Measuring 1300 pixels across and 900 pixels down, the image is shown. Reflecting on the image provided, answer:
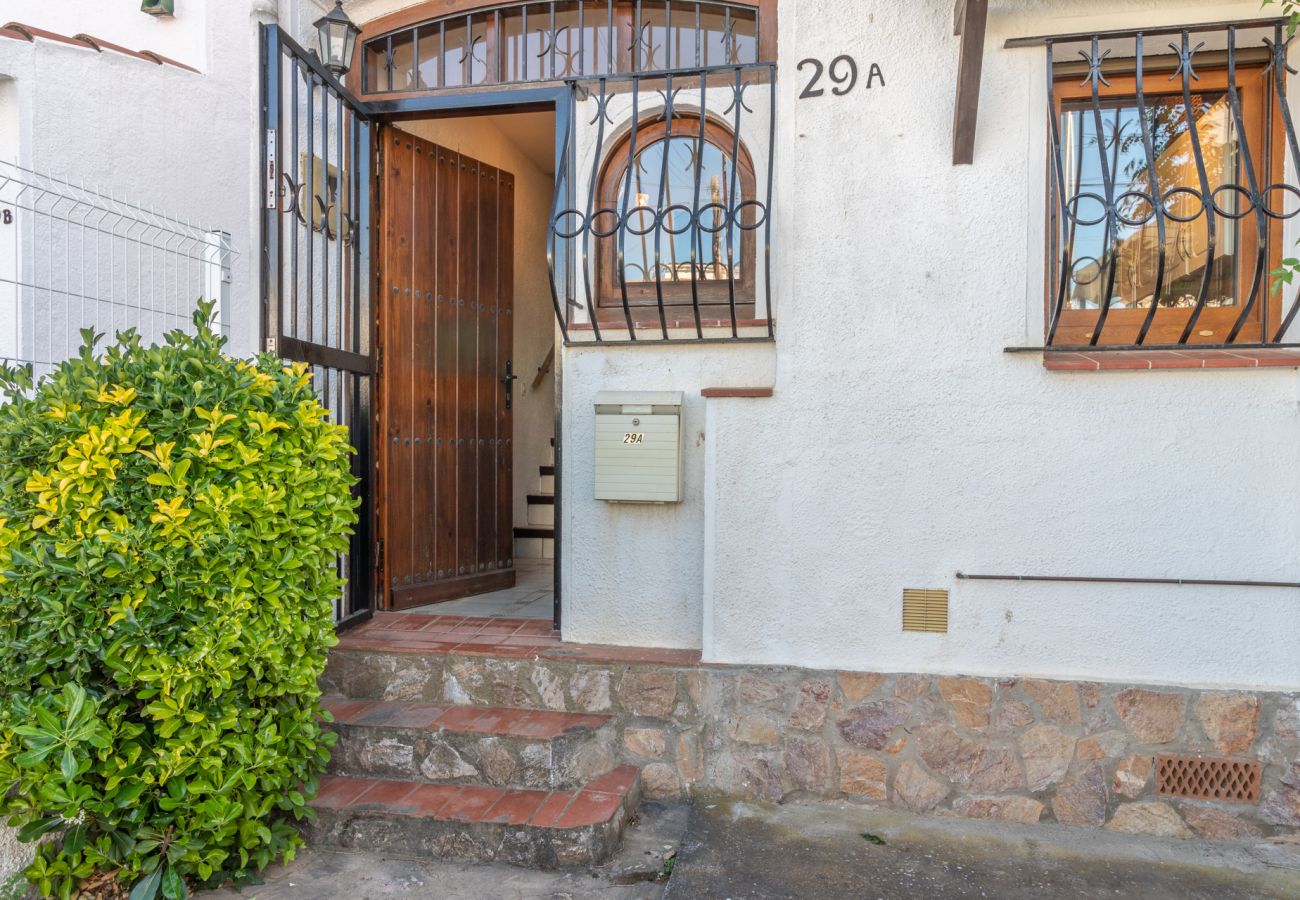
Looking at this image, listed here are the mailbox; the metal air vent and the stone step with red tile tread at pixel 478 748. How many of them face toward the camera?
3

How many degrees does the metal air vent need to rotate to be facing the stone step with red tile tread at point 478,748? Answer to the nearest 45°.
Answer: approximately 90° to its right

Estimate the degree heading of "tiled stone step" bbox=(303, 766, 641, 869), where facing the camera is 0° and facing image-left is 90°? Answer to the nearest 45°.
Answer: approximately 0°

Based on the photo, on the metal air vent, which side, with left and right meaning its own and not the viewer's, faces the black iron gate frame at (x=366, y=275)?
right

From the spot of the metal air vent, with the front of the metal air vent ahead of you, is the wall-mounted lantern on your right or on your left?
on your right

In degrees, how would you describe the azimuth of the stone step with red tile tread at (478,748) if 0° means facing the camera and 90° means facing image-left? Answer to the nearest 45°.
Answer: approximately 0°

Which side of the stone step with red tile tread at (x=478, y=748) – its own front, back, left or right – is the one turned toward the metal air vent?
left

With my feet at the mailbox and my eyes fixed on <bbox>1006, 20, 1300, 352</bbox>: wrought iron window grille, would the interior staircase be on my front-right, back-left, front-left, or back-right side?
back-left

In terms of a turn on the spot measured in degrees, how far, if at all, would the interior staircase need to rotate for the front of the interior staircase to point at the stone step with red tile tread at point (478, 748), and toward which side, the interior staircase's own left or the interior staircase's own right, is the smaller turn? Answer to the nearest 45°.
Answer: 0° — it already faces it
